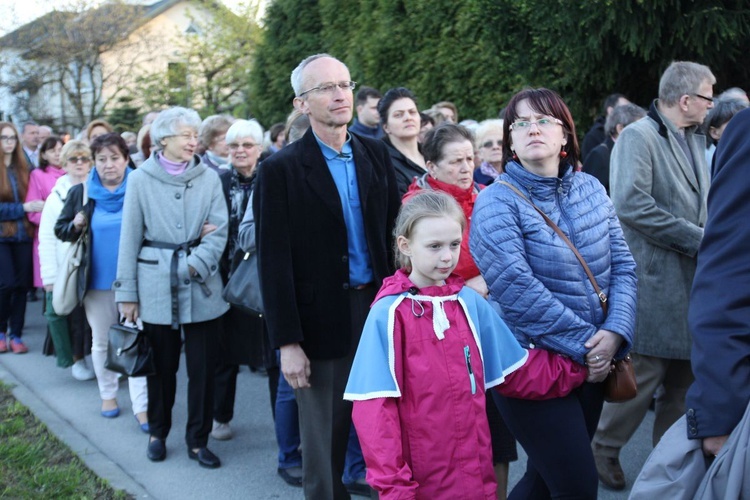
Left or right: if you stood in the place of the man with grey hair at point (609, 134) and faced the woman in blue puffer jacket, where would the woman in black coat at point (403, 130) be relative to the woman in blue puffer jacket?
right

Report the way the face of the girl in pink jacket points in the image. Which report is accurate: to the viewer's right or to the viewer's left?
to the viewer's right

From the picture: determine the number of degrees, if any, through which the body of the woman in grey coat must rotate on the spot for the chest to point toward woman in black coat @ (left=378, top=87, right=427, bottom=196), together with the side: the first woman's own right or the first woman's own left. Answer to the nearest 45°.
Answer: approximately 90° to the first woman's own left

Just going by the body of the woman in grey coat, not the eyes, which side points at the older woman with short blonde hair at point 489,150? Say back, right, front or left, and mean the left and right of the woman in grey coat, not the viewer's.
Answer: left

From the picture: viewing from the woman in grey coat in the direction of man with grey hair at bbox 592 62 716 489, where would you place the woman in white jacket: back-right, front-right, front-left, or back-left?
back-left
